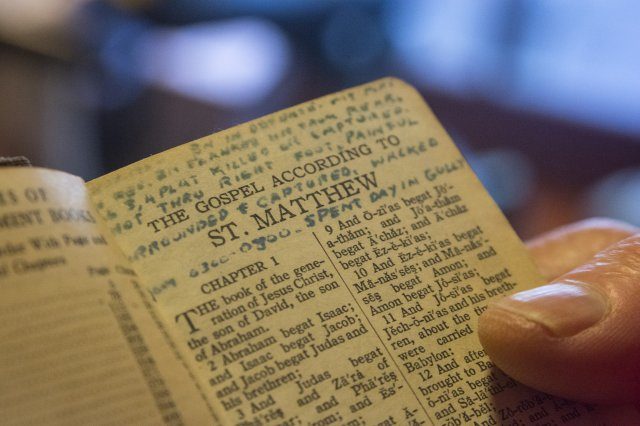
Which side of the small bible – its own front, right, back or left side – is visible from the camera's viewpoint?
front
